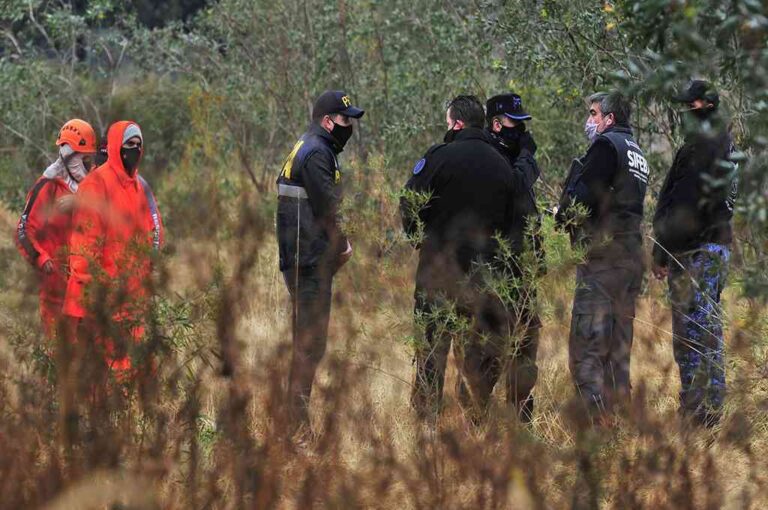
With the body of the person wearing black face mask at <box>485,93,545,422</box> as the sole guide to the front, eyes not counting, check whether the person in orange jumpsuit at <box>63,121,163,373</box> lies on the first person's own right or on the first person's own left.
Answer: on the first person's own right

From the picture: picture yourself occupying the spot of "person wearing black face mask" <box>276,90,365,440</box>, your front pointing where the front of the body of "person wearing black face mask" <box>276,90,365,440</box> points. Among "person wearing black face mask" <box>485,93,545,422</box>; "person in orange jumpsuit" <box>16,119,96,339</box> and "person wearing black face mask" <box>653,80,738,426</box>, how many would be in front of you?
2

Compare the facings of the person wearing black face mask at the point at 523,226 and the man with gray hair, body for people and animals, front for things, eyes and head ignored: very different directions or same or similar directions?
very different directions

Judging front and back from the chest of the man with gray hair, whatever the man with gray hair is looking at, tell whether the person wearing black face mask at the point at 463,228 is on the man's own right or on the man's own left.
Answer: on the man's own left

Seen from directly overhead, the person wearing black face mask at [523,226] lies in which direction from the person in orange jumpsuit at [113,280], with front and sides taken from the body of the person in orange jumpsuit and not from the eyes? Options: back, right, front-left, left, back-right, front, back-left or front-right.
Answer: left

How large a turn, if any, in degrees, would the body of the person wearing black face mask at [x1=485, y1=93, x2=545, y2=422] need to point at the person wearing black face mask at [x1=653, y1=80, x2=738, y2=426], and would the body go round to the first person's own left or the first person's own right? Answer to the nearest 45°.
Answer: approximately 45° to the first person's own left

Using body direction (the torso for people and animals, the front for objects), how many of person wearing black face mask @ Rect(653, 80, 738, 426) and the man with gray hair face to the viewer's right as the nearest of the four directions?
0

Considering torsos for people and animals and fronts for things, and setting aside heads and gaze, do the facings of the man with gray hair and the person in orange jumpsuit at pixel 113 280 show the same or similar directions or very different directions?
very different directions

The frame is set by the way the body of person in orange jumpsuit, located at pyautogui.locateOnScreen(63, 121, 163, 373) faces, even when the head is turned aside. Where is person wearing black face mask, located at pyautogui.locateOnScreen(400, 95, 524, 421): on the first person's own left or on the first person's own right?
on the first person's own left

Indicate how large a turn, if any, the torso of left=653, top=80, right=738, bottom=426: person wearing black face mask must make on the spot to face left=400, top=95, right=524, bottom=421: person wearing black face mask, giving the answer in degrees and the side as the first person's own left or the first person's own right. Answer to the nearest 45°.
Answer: approximately 45° to the first person's own right

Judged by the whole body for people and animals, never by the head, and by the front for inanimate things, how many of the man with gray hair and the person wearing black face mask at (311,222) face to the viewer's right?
1

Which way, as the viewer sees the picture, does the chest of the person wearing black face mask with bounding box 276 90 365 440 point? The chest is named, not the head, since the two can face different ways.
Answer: to the viewer's right

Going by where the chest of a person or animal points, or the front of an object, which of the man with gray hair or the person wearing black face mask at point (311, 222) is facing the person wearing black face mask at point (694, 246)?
the person wearing black face mask at point (311, 222)
